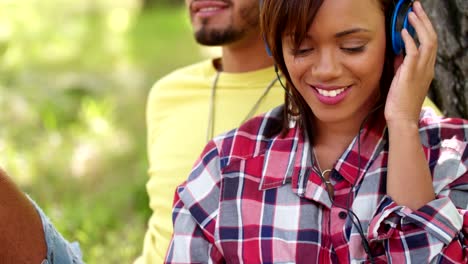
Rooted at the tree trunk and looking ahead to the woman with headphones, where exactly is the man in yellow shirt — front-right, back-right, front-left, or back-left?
front-right

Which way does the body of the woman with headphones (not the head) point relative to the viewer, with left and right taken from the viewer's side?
facing the viewer

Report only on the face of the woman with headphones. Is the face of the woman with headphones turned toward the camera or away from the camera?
toward the camera

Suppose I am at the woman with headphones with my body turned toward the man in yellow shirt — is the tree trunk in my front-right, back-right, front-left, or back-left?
front-right

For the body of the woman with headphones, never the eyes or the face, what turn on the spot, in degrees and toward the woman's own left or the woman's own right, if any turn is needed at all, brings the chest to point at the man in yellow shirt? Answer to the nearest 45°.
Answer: approximately 135° to the woman's own right

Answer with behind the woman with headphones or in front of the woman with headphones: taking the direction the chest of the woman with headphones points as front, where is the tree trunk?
behind

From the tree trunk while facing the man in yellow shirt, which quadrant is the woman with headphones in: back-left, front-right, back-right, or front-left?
front-left

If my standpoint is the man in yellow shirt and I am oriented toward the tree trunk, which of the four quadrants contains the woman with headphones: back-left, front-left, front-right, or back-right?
front-right
